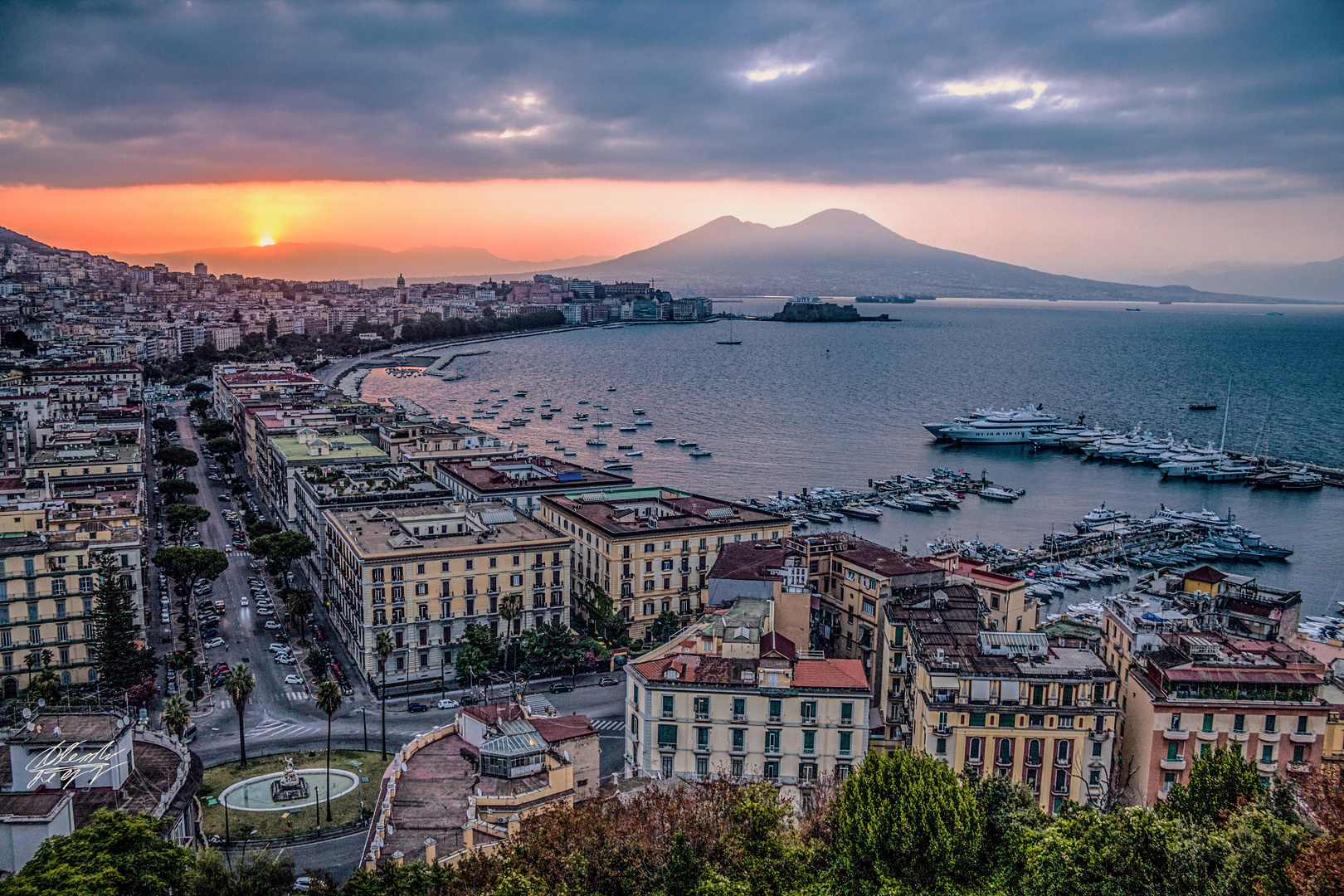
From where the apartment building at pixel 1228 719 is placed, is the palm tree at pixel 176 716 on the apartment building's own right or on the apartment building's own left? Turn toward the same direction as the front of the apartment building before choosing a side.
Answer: on the apartment building's own right

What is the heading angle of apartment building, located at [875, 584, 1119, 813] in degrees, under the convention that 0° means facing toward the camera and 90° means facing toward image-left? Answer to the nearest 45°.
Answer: approximately 0°

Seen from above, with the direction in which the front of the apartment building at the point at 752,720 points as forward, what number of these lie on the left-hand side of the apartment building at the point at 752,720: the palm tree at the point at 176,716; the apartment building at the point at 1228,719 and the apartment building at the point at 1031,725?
2

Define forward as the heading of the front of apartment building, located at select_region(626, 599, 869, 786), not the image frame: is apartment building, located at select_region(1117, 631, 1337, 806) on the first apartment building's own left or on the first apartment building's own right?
on the first apartment building's own left

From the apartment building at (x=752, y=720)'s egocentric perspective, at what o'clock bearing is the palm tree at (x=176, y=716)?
The palm tree is roughly at 3 o'clock from the apartment building.

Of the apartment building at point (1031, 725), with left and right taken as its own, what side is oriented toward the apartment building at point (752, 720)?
right

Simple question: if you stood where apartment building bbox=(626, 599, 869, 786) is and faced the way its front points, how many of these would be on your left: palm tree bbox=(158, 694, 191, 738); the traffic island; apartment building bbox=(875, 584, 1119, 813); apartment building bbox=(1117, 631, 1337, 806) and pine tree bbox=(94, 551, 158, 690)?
2

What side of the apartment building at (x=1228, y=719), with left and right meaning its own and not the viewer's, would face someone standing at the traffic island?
right
